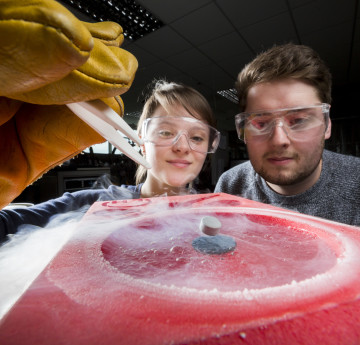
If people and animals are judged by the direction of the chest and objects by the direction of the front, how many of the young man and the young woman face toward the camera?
2

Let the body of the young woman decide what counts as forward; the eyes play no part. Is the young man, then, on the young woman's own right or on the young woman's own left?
on the young woman's own left

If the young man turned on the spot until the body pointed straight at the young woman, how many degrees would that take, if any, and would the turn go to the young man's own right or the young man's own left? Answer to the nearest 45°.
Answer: approximately 90° to the young man's own right

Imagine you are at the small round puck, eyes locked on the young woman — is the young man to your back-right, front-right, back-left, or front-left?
front-right

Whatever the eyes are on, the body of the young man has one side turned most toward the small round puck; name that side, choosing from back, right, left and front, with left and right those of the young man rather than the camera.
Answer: front

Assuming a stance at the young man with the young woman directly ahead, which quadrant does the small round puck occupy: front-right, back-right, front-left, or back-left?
front-left

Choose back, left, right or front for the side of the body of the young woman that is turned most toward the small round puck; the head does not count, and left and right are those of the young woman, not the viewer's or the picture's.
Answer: front

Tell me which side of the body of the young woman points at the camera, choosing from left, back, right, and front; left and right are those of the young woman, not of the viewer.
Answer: front

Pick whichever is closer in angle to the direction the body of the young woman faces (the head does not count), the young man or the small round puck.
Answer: the small round puck

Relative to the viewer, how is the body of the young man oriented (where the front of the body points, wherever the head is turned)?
toward the camera

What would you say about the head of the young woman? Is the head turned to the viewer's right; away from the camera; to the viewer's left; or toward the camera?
toward the camera

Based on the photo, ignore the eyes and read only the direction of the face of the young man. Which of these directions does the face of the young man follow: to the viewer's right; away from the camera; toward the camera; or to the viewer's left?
toward the camera

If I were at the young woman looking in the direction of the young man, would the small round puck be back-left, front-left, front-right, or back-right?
front-right

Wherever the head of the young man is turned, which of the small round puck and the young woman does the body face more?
the small round puck
